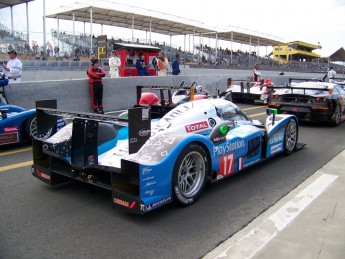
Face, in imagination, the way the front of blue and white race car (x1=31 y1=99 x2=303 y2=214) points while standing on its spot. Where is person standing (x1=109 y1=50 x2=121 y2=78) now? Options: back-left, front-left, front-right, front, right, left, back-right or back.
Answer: front-left

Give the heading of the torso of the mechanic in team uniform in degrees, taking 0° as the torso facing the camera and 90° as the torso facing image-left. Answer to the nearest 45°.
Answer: approximately 315°

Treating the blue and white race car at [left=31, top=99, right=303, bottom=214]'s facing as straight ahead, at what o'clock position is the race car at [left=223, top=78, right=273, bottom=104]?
The race car is roughly at 11 o'clock from the blue and white race car.

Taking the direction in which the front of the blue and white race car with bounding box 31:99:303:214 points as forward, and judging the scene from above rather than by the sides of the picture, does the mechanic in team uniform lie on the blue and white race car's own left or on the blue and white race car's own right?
on the blue and white race car's own left

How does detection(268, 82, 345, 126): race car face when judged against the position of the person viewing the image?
facing away from the viewer and to the right of the viewer

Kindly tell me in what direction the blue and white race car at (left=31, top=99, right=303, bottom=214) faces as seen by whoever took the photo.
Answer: facing away from the viewer and to the right of the viewer

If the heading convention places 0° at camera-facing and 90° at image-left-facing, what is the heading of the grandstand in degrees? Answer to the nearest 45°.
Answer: approximately 315°
